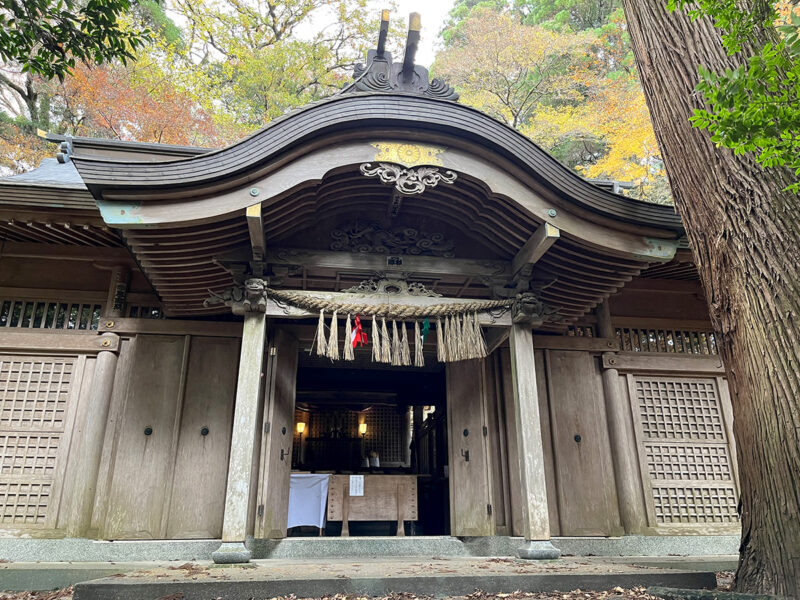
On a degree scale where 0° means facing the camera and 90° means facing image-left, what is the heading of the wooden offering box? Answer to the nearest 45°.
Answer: approximately 0°

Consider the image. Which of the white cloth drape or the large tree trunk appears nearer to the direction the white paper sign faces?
the large tree trunk

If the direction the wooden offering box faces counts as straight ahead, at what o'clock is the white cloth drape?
The white cloth drape is roughly at 3 o'clock from the wooden offering box.

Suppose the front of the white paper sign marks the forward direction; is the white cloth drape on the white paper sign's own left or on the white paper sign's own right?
on the white paper sign's own right

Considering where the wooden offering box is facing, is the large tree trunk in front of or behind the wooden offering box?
in front

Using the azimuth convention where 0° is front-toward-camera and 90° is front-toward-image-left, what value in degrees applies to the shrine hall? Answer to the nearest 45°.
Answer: approximately 0°

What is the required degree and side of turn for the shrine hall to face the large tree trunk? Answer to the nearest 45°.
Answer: approximately 45° to its left
